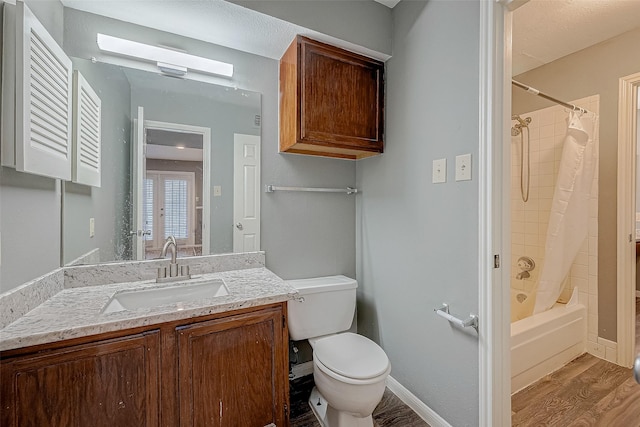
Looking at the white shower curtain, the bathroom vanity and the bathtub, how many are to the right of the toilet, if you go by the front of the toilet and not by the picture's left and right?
1

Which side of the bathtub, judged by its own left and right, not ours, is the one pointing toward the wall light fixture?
right

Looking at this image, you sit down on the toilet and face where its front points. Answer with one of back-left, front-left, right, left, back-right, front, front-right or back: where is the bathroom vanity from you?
right

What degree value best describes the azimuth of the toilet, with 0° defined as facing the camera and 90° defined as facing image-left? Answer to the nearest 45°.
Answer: approximately 315°

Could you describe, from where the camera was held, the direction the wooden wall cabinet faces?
facing the viewer and to the right of the viewer

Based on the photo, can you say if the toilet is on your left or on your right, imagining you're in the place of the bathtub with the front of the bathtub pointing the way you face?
on your right

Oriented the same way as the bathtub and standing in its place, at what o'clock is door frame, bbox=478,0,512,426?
The door frame is roughly at 2 o'clock from the bathtub.

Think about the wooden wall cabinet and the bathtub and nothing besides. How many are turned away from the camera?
0

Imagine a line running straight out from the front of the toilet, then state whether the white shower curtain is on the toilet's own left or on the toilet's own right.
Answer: on the toilet's own left
